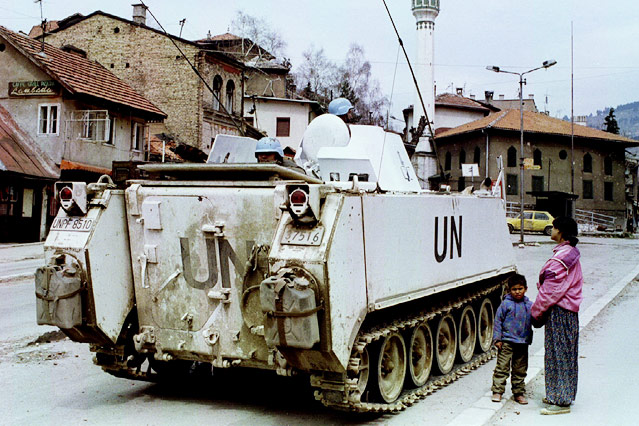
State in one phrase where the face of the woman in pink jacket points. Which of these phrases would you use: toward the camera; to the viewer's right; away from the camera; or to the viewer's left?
to the viewer's left

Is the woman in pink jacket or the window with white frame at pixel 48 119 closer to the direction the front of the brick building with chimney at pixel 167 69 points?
the woman in pink jacket

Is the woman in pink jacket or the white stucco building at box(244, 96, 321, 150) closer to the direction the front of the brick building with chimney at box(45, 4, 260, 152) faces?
the woman in pink jacket

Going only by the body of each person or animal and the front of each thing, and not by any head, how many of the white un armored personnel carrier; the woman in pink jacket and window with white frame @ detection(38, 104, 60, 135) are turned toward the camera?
1

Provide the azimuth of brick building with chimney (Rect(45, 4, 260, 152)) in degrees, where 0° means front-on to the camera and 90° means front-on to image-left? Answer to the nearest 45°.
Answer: approximately 315°

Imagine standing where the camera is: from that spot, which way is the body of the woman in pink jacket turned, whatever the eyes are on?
to the viewer's left

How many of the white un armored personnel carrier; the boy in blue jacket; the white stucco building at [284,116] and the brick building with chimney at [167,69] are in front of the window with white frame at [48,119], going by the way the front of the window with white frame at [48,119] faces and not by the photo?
2

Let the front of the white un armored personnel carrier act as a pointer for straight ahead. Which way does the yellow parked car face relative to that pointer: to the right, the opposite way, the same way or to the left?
to the left

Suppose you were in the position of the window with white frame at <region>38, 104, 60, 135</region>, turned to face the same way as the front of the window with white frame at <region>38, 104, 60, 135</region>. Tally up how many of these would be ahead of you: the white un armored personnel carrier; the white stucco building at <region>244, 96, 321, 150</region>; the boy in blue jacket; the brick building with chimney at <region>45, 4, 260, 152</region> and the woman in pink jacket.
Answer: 3

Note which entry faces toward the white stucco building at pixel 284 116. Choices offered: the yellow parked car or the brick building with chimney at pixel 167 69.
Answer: the yellow parked car

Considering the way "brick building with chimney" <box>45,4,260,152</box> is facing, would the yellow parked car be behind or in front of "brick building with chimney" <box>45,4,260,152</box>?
in front

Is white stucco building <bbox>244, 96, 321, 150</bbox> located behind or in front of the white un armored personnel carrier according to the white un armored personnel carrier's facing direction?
in front

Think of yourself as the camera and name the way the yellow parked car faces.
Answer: facing to the left of the viewer
